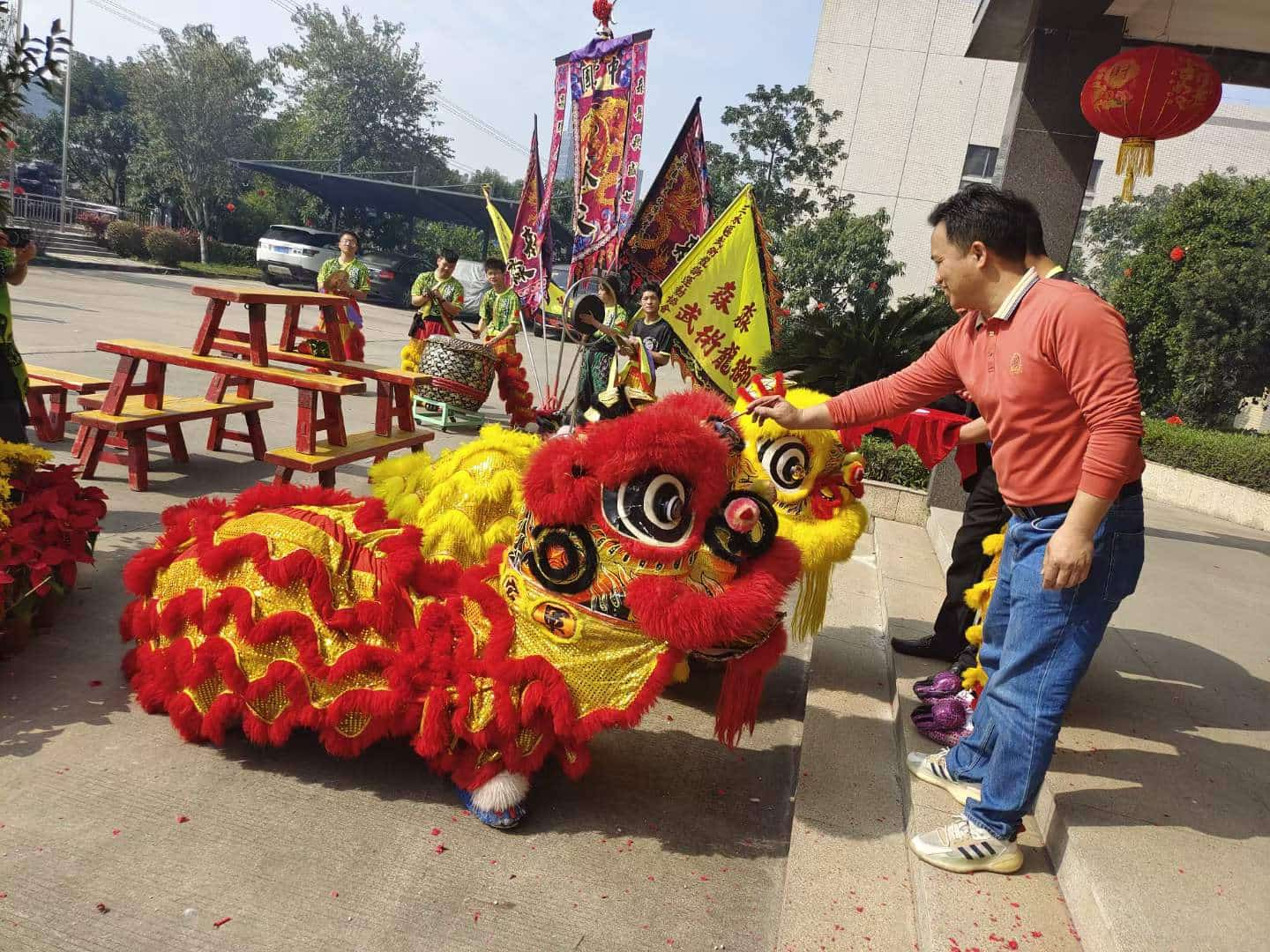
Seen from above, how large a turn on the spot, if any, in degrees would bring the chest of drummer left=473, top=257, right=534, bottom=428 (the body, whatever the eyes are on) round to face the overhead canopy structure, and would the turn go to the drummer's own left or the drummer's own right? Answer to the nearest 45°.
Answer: approximately 135° to the drummer's own right

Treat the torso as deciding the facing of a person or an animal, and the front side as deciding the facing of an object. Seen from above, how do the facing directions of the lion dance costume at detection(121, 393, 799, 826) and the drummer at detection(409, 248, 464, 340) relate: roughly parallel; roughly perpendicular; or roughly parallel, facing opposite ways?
roughly perpendicular

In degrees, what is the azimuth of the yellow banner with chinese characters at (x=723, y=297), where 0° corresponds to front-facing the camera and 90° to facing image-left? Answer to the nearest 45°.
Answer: approximately 0°

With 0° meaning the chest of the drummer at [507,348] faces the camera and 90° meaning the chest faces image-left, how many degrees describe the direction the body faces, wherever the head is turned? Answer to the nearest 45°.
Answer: approximately 45°

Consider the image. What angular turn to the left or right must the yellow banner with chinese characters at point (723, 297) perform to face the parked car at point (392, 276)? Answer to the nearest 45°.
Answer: approximately 135° to its right

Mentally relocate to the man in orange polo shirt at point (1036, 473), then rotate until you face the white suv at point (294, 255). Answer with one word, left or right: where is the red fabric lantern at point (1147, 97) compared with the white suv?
right

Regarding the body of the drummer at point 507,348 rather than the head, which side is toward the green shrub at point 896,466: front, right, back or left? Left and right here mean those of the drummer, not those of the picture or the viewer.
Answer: left

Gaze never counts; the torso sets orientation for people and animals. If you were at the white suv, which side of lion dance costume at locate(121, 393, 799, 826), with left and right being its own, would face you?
left

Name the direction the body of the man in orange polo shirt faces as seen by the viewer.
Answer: to the viewer's left

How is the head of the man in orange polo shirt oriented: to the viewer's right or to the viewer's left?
to the viewer's left

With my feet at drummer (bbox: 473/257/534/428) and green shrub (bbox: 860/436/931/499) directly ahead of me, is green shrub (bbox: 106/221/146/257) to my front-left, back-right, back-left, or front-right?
back-left
